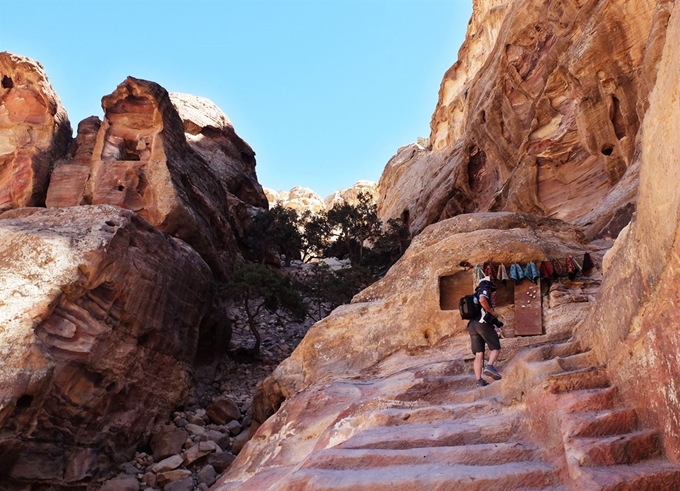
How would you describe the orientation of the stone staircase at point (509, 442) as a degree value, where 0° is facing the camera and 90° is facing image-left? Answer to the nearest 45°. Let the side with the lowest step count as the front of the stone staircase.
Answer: approximately 0°

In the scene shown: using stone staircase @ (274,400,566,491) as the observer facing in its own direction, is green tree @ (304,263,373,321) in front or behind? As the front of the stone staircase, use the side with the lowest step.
behind

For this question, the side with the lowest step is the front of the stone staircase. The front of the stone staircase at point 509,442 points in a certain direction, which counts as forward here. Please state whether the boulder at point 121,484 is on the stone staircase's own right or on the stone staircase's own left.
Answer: on the stone staircase's own right

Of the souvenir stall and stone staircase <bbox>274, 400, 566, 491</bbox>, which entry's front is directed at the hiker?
the souvenir stall

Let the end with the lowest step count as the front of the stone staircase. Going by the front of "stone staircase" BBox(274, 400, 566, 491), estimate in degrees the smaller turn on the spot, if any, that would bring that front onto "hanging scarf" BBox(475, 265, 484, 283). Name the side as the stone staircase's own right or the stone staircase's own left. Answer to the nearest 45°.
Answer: approximately 180°

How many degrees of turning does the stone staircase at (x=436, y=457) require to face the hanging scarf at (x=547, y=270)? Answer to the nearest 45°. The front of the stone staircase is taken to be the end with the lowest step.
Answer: approximately 135° to its left

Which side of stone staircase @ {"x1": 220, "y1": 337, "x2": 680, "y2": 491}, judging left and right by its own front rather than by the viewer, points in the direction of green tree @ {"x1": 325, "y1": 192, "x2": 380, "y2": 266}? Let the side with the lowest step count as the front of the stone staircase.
back

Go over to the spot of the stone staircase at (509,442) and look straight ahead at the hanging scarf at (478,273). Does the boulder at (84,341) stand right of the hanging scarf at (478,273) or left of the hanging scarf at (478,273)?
left

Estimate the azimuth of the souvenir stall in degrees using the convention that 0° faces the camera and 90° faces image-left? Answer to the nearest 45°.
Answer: approximately 0°

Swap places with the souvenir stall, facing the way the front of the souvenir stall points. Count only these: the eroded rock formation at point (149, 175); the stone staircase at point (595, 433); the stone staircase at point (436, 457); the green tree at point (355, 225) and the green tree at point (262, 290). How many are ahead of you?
2

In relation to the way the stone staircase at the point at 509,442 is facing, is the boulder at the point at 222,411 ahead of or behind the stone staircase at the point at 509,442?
behind

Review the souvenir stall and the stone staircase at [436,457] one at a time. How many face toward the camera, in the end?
2

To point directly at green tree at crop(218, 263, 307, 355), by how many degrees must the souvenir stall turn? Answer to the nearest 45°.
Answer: approximately 135° to its right

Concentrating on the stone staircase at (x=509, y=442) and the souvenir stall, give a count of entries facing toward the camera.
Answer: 2
